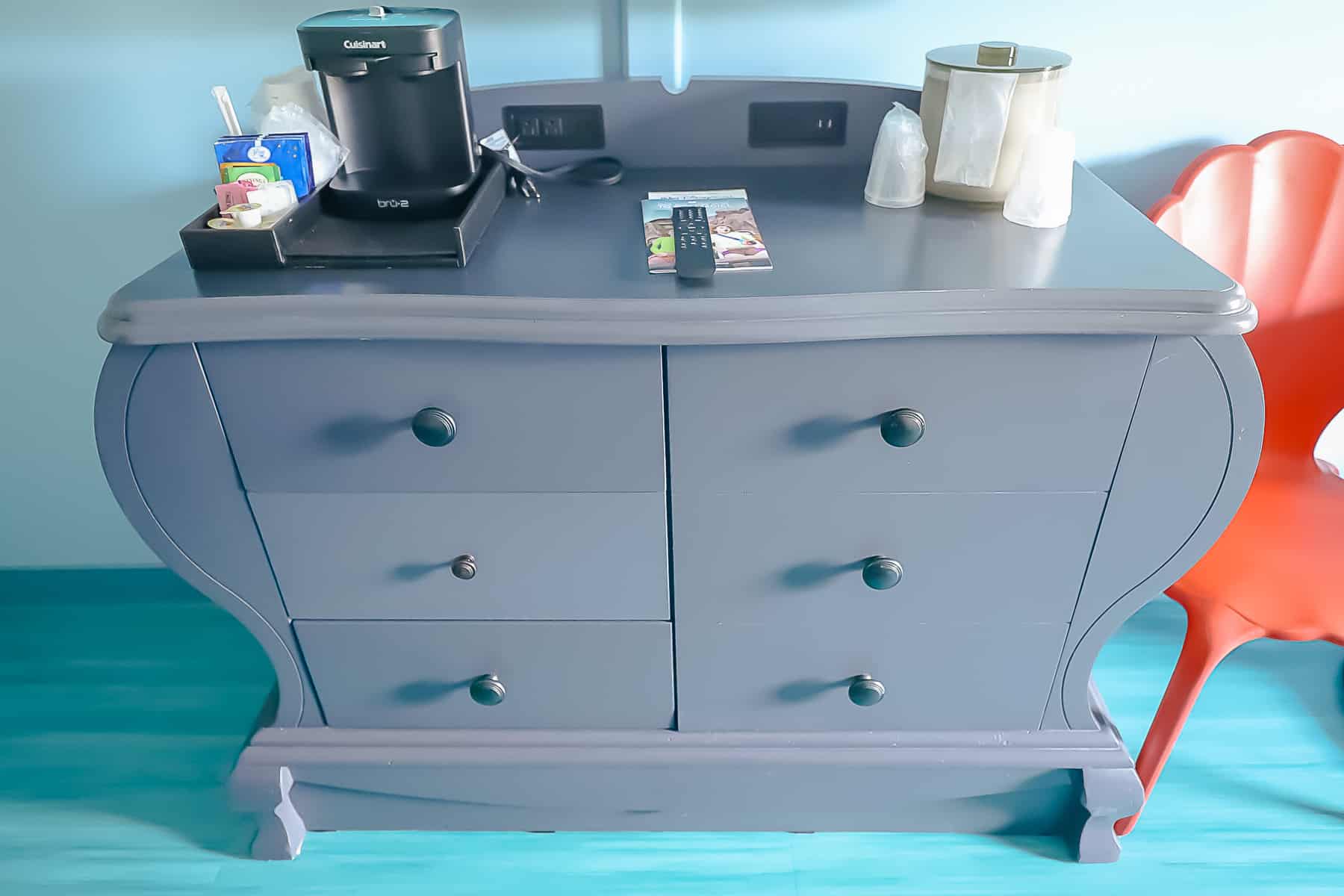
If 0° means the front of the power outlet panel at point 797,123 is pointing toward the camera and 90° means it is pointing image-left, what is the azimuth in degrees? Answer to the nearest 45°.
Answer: approximately 0°

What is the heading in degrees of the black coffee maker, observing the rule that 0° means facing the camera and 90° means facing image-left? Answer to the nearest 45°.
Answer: approximately 0°

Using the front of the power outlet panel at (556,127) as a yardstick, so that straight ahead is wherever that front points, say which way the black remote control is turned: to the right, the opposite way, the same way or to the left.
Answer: the opposite way

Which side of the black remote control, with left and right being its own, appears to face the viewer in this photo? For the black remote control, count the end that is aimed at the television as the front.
back
